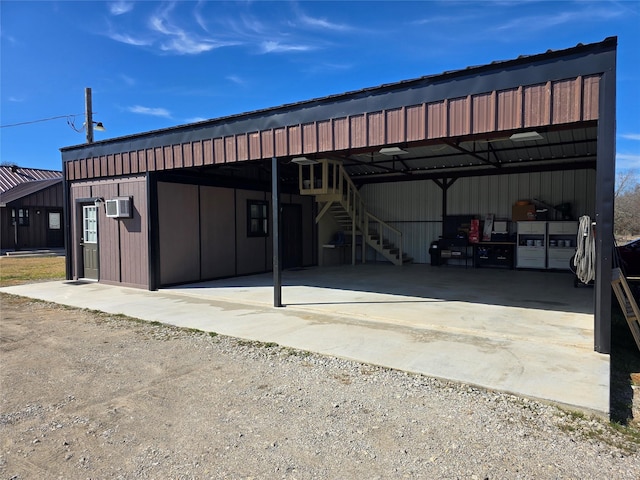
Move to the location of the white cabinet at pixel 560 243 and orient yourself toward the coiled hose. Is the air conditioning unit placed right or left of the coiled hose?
right

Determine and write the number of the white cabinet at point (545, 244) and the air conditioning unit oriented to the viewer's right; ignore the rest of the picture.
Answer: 0

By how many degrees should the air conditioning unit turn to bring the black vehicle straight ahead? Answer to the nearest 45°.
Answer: approximately 90° to its left

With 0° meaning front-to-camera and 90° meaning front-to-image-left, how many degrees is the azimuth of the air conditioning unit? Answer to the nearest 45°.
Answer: approximately 45°

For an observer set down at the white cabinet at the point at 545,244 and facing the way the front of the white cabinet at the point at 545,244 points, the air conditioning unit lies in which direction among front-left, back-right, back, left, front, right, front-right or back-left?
front-right

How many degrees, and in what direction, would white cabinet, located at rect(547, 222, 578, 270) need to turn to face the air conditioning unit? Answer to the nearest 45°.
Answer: approximately 45° to its right

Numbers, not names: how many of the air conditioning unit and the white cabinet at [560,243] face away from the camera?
0

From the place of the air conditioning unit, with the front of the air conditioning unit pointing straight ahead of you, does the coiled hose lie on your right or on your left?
on your left

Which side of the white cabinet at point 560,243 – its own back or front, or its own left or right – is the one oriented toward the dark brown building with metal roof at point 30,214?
right

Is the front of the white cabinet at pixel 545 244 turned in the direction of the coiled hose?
yes
